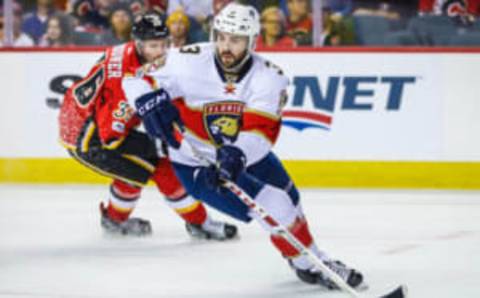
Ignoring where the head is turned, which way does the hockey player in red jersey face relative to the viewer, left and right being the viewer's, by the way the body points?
facing to the right of the viewer

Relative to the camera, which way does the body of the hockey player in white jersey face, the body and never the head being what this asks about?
toward the camera

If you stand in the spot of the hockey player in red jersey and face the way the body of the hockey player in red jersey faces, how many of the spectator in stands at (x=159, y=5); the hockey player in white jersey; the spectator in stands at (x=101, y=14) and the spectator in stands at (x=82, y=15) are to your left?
3

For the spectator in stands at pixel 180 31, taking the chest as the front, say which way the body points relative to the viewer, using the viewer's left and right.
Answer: facing the viewer

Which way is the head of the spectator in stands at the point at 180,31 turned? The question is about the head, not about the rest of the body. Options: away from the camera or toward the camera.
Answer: toward the camera

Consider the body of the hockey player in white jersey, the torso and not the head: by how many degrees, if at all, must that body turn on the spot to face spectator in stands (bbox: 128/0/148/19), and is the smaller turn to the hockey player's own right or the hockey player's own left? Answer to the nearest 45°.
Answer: approximately 180°

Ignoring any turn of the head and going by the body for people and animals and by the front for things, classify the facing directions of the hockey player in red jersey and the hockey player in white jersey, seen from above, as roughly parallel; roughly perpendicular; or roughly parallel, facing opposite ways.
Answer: roughly perpendicular

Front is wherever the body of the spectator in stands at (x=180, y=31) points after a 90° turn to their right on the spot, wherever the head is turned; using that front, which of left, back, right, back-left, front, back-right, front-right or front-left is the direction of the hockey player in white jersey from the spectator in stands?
left

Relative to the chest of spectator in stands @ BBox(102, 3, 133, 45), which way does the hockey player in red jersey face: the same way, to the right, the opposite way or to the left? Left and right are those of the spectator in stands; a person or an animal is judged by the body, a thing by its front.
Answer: to the left

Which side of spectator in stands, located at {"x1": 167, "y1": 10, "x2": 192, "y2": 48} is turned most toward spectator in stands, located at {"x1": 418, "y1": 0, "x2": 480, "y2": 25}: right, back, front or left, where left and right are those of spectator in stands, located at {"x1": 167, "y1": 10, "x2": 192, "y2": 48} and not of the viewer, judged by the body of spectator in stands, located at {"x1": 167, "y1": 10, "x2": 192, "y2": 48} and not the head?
left

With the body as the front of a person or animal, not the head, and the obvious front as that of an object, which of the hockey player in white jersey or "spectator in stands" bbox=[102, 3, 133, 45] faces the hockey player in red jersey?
the spectator in stands

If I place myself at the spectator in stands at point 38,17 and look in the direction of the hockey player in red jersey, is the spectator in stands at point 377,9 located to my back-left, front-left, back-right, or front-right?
front-left

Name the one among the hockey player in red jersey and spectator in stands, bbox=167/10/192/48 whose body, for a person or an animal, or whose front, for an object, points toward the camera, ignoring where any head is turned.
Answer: the spectator in stands
